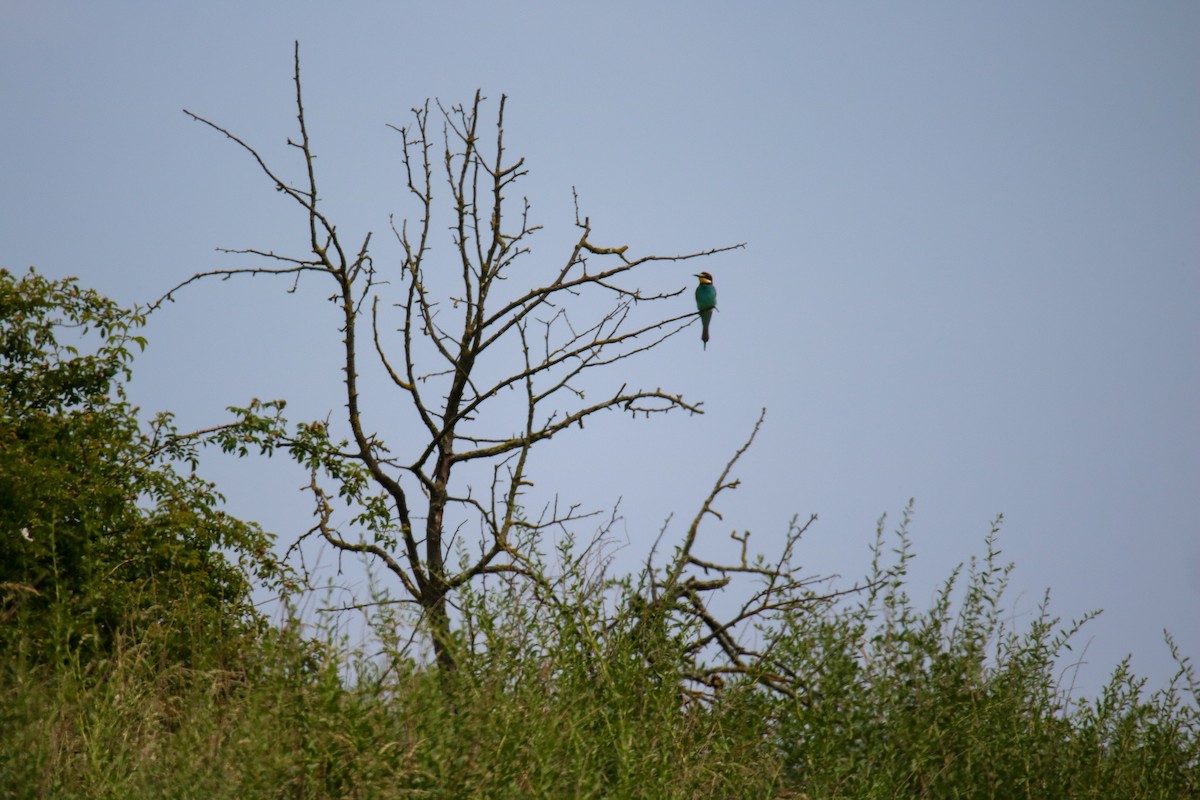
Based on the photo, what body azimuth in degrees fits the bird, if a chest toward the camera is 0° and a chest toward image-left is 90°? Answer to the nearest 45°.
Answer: approximately 0°
